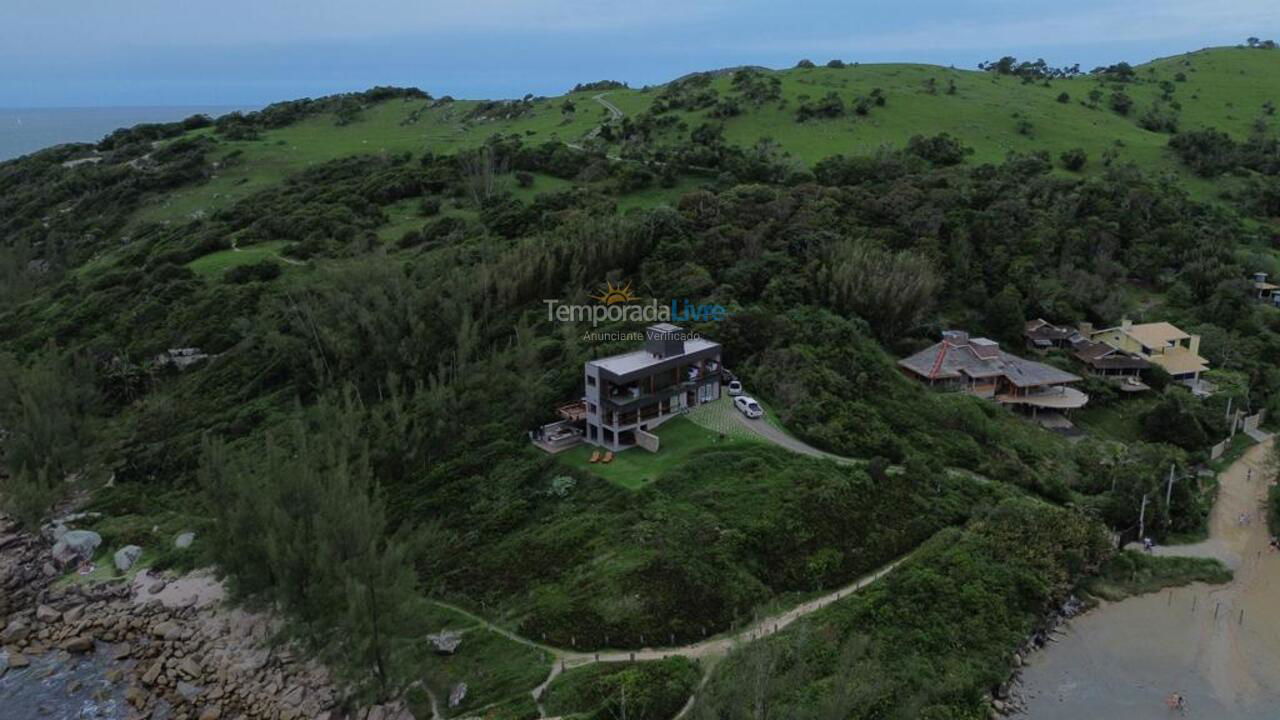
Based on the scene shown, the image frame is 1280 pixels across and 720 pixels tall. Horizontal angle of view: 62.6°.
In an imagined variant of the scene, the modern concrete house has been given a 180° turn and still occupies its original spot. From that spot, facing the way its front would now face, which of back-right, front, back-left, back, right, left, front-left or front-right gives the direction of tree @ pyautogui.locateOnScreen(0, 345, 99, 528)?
front-left

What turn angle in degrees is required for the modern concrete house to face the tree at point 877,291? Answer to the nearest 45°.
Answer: approximately 90° to its left

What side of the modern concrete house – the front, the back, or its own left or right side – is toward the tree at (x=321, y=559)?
right

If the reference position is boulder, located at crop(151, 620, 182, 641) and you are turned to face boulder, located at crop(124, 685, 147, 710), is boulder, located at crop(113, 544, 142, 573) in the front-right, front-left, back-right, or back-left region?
back-right

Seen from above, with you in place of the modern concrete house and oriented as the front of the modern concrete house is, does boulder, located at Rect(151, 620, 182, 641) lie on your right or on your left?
on your right

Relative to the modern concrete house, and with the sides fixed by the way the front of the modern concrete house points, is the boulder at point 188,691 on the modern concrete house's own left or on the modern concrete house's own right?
on the modern concrete house's own right

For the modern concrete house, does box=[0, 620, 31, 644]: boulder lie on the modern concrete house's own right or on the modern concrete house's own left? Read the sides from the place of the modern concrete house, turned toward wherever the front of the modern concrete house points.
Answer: on the modern concrete house's own right

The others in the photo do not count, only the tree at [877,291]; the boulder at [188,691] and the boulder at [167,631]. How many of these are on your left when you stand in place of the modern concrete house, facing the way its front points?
1

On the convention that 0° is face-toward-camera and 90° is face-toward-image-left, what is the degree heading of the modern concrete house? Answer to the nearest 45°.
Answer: approximately 315°
